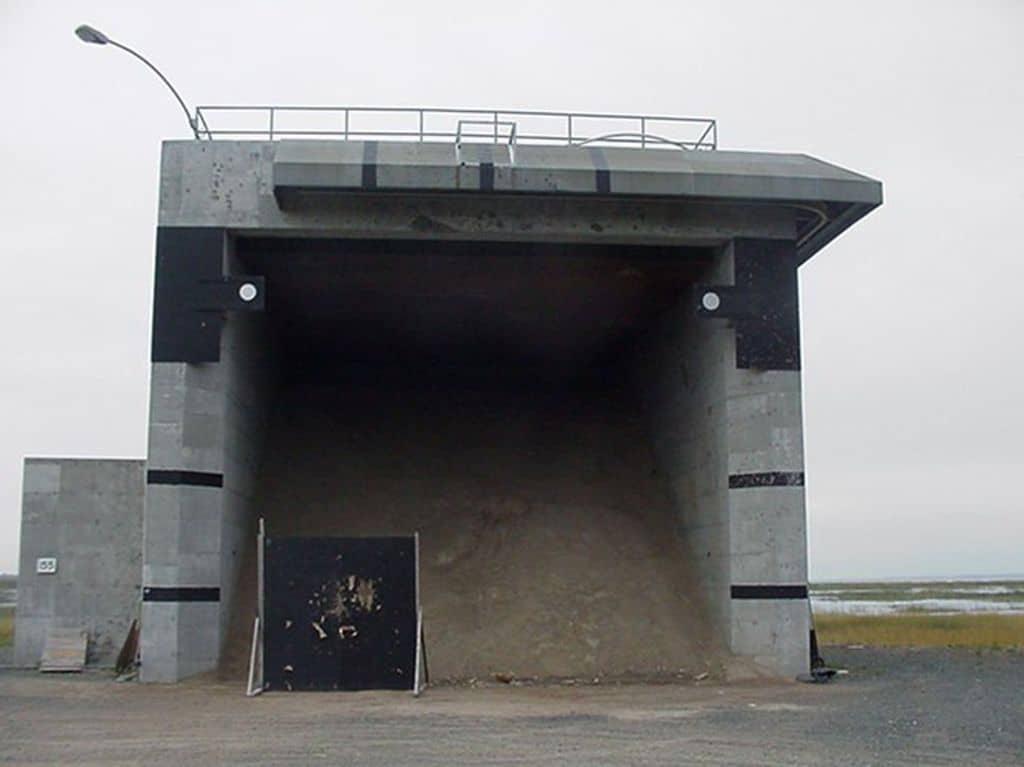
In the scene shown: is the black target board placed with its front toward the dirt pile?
no

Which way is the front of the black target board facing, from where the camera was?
facing the viewer

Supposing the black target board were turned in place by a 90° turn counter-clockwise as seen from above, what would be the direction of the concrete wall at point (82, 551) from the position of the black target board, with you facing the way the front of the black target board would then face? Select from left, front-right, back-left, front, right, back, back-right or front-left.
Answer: back-left
